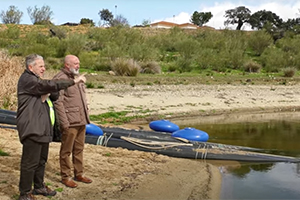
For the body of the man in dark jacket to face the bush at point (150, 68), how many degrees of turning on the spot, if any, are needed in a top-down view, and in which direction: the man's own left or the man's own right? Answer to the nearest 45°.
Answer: approximately 90° to the man's own left

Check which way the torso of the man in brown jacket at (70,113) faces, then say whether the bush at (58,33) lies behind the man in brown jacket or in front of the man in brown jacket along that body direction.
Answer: behind

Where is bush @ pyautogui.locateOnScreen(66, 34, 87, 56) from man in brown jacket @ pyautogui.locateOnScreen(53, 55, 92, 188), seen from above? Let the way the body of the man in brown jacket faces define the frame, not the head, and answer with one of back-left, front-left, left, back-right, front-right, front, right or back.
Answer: back-left

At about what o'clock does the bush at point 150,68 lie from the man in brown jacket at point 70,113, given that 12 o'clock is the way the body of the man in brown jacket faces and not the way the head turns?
The bush is roughly at 8 o'clock from the man in brown jacket.

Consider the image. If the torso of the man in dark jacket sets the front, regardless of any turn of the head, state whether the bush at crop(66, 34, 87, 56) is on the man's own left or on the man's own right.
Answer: on the man's own left

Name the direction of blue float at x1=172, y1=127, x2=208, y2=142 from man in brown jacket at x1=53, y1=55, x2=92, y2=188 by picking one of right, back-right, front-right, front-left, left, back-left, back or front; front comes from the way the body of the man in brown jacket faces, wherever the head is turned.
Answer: left

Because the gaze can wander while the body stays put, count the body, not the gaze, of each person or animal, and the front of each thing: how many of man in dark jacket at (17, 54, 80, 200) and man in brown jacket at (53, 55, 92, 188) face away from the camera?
0

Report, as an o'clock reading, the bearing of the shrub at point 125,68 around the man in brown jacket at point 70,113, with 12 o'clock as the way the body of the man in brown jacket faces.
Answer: The shrub is roughly at 8 o'clock from the man in brown jacket.

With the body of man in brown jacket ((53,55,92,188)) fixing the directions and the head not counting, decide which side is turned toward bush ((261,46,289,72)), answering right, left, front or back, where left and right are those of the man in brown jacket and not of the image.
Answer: left

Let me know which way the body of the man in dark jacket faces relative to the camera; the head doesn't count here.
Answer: to the viewer's right

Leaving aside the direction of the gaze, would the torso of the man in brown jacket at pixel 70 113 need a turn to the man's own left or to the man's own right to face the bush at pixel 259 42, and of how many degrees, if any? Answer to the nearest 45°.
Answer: approximately 90° to the man's own left

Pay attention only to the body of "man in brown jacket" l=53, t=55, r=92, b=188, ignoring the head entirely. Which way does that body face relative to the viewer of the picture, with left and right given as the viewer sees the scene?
facing the viewer and to the right of the viewer
